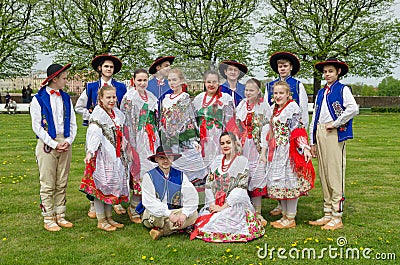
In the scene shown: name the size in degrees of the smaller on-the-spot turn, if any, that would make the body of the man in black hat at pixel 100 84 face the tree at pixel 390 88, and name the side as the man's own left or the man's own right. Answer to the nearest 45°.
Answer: approximately 135° to the man's own left

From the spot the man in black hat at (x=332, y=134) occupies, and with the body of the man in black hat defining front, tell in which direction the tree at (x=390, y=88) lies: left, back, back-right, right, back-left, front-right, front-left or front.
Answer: back-right

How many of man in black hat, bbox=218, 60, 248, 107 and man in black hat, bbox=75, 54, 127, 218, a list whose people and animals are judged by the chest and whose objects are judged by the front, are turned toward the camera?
2

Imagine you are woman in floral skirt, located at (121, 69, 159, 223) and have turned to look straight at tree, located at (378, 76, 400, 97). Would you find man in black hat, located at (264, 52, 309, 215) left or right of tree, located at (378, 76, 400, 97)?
right

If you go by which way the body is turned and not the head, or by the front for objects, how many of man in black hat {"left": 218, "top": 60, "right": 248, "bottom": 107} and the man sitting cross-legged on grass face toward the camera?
2

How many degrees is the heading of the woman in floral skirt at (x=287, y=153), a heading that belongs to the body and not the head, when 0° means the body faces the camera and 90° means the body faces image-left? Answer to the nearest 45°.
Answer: approximately 45°

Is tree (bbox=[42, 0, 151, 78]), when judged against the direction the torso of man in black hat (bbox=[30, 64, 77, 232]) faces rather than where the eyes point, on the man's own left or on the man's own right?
on the man's own left
